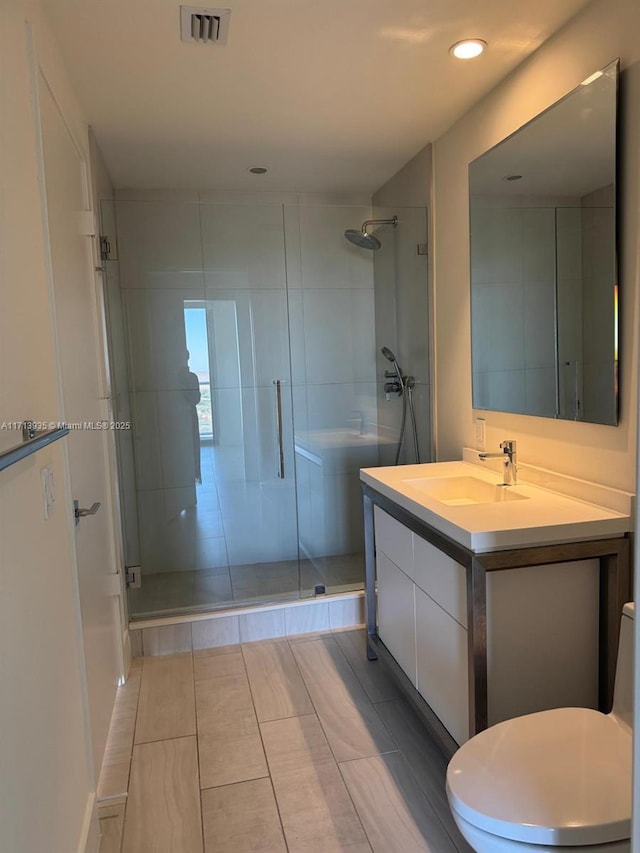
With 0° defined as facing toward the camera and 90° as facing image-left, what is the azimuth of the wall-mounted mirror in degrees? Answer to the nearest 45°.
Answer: approximately 45°

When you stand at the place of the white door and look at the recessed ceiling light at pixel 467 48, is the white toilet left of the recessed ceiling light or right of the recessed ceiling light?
right

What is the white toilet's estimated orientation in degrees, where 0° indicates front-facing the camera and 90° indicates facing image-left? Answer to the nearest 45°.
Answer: approximately 45°

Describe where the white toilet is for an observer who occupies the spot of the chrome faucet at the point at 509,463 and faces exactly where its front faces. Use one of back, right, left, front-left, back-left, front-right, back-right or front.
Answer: left

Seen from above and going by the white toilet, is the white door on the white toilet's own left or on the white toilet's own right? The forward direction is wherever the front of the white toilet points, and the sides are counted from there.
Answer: on the white toilet's own right

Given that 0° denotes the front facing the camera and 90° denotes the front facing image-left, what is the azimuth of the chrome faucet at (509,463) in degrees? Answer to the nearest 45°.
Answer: approximately 90°

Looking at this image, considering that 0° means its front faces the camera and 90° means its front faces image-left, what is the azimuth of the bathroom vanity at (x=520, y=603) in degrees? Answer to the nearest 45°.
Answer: approximately 45°

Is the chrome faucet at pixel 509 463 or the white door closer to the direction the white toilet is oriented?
the white door

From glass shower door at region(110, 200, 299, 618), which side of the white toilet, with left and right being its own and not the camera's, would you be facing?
right
